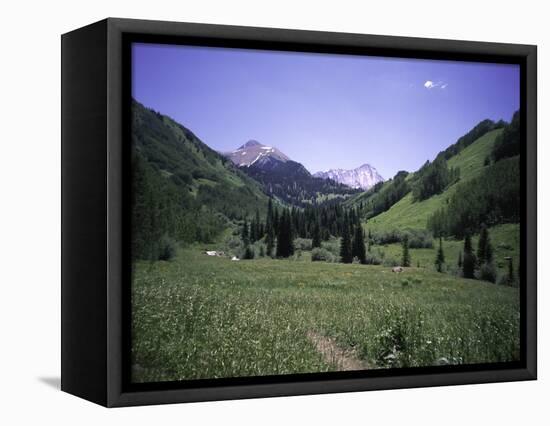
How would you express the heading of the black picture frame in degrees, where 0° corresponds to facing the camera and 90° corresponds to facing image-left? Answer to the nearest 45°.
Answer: approximately 315°
